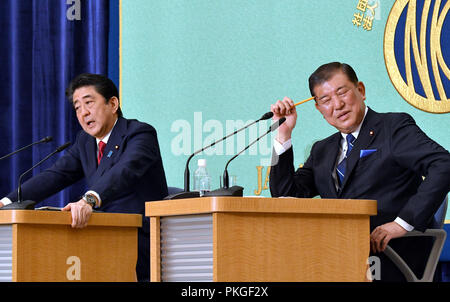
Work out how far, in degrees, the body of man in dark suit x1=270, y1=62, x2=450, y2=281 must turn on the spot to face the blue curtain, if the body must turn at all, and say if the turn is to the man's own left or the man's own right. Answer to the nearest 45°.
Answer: approximately 90° to the man's own right

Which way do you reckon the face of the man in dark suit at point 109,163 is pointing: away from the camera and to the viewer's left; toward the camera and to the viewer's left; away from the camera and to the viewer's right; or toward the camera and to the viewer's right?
toward the camera and to the viewer's left

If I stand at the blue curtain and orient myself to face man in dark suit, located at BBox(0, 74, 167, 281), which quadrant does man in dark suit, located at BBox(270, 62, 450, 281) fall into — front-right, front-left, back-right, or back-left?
front-left

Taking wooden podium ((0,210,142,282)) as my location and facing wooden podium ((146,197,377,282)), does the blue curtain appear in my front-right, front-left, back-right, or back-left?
back-left

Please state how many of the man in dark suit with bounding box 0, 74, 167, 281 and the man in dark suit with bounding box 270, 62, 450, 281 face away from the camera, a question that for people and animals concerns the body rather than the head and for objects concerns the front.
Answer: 0

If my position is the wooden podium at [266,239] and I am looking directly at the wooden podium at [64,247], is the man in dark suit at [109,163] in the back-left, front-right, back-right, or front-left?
front-right

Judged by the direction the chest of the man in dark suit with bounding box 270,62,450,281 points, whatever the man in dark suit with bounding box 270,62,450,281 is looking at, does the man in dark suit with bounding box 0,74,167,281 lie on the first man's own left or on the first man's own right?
on the first man's own right

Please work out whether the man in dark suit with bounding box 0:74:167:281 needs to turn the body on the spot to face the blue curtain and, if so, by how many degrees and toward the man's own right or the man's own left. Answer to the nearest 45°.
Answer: approximately 135° to the man's own right

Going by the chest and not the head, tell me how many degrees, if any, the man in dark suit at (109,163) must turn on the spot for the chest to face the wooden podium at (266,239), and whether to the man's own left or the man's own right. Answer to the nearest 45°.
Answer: approximately 45° to the man's own left

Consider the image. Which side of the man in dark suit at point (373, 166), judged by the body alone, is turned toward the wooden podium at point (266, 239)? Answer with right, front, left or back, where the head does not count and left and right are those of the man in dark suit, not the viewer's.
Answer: front

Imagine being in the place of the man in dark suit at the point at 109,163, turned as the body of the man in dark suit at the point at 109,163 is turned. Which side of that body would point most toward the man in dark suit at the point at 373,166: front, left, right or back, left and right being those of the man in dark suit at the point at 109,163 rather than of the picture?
left

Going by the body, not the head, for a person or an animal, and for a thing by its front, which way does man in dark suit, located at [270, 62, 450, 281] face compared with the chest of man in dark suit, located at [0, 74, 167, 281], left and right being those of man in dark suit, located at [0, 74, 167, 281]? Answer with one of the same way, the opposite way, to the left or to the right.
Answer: the same way

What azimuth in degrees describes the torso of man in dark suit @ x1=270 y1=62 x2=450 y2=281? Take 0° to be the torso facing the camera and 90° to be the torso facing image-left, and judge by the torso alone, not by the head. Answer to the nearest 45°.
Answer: approximately 45°
